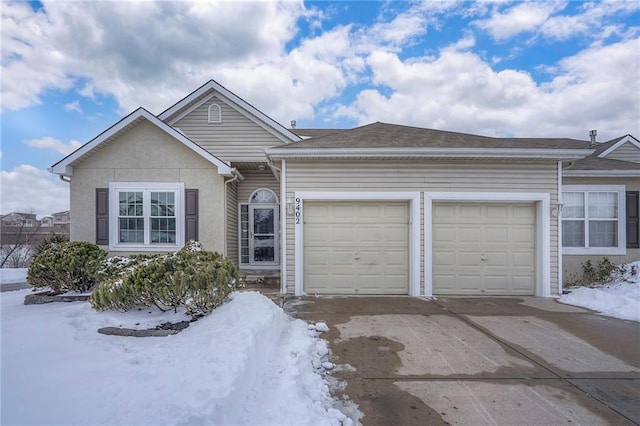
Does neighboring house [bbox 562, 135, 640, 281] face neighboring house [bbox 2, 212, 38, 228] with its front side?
no

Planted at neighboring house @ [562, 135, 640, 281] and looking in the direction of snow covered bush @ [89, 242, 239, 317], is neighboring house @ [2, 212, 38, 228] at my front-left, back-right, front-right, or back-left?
front-right

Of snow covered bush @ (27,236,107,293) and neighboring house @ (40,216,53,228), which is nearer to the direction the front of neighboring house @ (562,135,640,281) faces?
the snow covered bush

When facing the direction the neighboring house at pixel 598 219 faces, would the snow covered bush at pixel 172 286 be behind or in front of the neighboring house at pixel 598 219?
in front

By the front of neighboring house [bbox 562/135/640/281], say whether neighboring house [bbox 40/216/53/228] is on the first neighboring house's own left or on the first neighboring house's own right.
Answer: on the first neighboring house's own right

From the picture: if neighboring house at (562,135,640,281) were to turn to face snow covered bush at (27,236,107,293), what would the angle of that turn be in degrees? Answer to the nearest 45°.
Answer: approximately 45° to its right

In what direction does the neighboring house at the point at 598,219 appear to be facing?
toward the camera

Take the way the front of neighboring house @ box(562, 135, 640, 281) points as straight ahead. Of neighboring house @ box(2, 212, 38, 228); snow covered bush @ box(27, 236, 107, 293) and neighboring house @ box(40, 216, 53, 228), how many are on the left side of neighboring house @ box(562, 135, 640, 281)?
0
